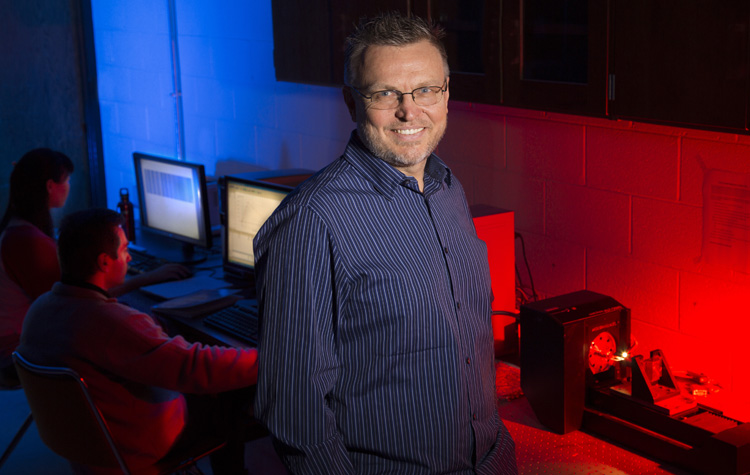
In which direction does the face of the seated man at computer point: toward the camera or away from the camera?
away from the camera

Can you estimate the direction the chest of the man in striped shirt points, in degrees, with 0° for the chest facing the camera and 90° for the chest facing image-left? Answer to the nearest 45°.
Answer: approximately 315°

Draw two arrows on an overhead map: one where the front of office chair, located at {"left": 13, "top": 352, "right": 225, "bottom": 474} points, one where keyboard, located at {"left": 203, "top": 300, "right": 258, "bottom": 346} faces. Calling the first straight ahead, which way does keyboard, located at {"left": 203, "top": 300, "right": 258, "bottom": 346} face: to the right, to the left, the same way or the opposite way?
the opposite way

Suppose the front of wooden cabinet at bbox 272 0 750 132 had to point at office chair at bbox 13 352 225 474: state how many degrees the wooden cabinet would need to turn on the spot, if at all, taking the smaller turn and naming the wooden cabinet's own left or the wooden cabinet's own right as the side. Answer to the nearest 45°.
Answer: approximately 45° to the wooden cabinet's own right

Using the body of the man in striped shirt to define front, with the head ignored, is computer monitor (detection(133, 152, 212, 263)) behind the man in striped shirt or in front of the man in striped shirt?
behind

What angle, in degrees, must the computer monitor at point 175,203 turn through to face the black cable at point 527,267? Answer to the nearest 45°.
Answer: approximately 90° to its left

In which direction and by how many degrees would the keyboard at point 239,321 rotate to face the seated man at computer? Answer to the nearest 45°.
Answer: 0° — it already faces them

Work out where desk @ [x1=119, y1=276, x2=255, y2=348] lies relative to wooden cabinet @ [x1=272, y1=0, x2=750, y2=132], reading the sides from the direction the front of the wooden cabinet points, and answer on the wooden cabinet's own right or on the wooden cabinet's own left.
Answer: on the wooden cabinet's own right

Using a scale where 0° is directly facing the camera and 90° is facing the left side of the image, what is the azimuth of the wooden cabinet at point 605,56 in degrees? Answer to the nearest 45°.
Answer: approximately 45°

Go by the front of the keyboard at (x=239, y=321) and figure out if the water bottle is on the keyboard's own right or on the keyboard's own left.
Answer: on the keyboard's own right

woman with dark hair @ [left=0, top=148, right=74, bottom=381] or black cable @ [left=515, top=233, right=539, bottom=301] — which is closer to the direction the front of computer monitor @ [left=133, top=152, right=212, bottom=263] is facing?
the woman with dark hair

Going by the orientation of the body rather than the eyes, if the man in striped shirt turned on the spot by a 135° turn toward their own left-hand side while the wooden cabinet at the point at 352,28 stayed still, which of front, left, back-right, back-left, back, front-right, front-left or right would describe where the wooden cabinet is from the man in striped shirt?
front

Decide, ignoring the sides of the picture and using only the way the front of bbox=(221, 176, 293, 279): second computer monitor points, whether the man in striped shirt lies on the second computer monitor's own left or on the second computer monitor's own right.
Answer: on the second computer monitor's own left
